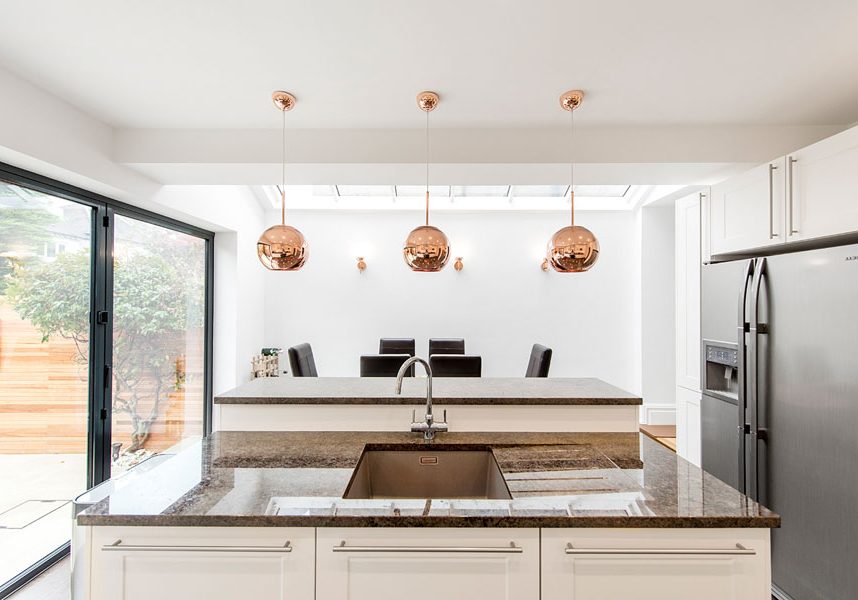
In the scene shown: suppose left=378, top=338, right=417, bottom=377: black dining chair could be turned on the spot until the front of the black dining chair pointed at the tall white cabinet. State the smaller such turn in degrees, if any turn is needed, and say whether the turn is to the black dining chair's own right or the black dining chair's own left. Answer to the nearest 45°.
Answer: approximately 45° to the black dining chair's own left

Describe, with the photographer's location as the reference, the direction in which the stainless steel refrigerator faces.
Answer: facing the viewer and to the left of the viewer

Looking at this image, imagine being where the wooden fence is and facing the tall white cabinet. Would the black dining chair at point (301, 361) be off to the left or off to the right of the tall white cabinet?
left

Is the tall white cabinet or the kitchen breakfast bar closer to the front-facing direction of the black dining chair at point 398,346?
the kitchen breakfast bar

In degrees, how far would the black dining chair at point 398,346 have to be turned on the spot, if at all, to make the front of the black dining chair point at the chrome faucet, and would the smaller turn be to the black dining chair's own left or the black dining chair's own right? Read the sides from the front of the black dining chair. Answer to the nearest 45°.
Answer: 0° — it already faces it

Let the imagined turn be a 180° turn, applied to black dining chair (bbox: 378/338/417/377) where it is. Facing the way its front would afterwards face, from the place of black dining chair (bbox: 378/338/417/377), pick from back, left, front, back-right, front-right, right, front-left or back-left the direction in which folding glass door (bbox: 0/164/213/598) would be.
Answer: back-left

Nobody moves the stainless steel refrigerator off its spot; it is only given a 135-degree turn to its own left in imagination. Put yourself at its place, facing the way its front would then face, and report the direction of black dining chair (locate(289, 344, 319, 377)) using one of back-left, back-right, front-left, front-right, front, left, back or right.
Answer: back

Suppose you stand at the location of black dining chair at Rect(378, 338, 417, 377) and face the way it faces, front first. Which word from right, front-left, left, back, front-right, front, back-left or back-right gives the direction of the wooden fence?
front-right

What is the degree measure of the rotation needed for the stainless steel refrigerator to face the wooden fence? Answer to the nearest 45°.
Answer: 0° — it already faces it

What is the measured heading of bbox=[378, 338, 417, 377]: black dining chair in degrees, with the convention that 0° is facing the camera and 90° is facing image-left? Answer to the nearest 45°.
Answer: approximately 0°

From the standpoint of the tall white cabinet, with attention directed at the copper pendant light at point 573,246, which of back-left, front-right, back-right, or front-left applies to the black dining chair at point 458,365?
front-right

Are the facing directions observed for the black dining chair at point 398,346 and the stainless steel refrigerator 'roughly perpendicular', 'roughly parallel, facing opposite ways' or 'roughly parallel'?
roughly perpendicular

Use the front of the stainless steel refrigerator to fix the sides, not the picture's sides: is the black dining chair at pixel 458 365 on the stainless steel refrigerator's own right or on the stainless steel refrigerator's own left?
on the stainless steel refrigerator's own right

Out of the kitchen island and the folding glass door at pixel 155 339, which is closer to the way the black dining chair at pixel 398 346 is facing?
the kitchen island

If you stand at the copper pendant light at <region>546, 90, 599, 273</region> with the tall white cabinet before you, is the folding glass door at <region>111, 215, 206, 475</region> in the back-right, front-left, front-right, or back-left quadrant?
back-left

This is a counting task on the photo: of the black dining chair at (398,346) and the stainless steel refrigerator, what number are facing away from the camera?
0

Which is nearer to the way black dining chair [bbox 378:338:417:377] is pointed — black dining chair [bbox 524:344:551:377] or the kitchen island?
the kitchen island
